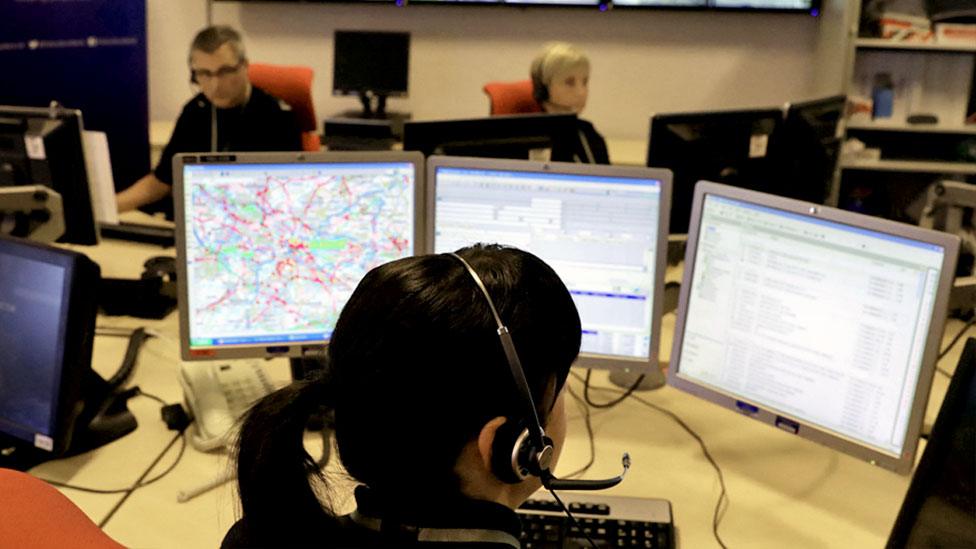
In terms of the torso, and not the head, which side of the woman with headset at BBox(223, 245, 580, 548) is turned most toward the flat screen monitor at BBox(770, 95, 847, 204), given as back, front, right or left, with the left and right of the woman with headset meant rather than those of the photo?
front

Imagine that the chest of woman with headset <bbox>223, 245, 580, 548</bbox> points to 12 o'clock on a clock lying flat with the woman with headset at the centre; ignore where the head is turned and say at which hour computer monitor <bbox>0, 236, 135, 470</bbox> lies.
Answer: The computer monitor is roughly at 9 o'clock from the woman with headset.

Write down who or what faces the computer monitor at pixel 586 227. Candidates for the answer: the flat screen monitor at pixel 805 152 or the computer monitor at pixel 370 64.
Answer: the computer monitor at pixel 370 64

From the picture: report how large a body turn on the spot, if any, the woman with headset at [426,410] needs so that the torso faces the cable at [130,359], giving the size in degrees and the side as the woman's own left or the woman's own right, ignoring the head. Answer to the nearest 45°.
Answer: approximately 90° to the woman's own left

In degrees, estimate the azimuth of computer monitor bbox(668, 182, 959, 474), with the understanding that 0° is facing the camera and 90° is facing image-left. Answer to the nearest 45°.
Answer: approximately 45°

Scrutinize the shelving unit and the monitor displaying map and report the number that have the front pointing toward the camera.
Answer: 2

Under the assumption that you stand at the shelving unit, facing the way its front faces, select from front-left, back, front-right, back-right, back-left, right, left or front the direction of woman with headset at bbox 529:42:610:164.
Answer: front-right

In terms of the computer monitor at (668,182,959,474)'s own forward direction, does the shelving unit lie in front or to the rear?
to the rear
